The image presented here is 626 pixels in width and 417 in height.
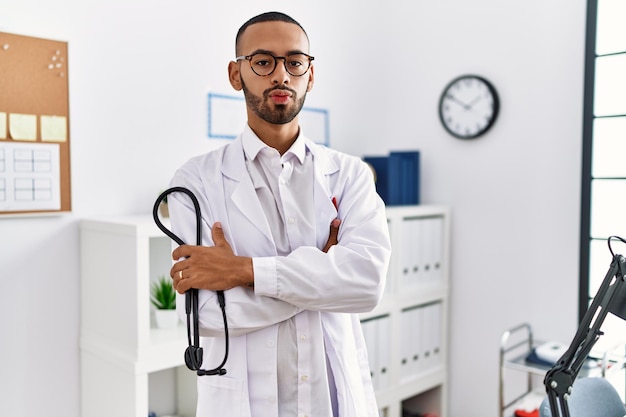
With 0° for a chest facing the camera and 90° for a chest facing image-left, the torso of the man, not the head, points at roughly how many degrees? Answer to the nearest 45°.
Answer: approximately 0°

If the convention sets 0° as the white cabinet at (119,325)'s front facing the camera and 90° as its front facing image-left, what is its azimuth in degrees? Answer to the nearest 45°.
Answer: approximately 315°

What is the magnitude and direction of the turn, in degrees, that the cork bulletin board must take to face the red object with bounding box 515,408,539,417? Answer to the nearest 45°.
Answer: approximately 45° to its left

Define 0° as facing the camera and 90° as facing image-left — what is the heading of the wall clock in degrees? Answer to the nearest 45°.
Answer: approximately 45°

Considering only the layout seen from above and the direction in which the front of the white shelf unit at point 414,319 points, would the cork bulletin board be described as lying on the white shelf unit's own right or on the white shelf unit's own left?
on the white shelf unit's own right

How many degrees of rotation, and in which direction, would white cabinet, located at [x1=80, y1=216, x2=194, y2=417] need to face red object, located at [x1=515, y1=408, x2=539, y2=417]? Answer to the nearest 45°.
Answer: approximately 45° to its left
